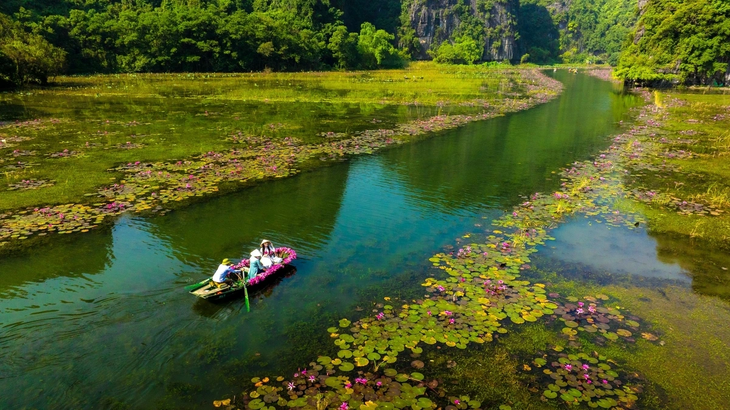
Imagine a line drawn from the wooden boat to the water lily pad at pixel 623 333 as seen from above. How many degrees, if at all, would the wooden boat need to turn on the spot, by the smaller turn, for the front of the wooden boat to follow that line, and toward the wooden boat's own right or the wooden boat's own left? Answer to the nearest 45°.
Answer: approximately 90° to the wooden boat's own right

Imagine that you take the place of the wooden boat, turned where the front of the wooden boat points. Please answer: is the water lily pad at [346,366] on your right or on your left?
on your right

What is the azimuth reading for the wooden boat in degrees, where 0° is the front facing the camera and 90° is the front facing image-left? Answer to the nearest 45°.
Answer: approximately 225°

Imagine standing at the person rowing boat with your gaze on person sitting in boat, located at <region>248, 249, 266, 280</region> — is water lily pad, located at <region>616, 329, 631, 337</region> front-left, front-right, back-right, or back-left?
front-right
